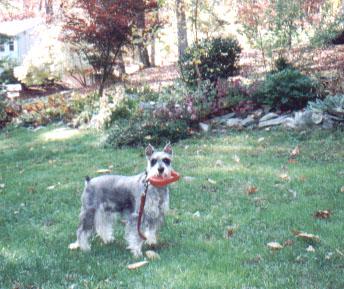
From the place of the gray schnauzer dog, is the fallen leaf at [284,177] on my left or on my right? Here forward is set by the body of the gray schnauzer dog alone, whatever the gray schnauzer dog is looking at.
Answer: on my left

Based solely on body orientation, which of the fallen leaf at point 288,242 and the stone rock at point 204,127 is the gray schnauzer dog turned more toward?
the fallen leaf

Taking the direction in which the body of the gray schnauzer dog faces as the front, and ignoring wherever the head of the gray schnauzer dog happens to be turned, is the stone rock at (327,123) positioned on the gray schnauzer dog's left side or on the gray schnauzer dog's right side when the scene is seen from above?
on the gray schnauzer dog's left side

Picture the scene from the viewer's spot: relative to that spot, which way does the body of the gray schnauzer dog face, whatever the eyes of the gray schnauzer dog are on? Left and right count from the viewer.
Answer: facing the viewer and to the right of the viewer

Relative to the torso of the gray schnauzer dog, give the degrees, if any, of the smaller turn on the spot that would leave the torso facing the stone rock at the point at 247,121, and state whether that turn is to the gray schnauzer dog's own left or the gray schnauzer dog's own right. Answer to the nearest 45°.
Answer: approximately 90° to the gray schnauzer dog's own left

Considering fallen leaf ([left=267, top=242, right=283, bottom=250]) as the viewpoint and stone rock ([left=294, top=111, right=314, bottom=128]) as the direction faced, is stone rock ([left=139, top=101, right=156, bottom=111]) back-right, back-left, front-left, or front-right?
front-left

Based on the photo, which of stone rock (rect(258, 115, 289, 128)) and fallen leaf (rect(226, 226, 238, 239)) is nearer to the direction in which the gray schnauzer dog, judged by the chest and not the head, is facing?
the fallen leaf

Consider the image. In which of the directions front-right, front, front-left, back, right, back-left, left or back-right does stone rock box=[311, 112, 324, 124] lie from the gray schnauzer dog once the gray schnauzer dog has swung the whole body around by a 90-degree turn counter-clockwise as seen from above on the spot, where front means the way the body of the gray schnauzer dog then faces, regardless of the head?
front

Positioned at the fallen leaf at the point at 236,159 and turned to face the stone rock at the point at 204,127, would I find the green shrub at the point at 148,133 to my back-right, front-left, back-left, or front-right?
front-left

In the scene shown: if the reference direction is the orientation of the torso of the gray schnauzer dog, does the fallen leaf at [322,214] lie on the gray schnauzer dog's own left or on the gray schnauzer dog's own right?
on the gray schnauzer dog's own left

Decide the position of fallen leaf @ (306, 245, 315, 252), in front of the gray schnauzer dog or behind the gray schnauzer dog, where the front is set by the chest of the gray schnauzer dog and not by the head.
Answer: in front

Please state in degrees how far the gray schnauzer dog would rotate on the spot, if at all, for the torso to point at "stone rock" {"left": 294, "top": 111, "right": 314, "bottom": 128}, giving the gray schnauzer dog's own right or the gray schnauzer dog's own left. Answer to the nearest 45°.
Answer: approximately 90° to the gray schnauzer dog's own left

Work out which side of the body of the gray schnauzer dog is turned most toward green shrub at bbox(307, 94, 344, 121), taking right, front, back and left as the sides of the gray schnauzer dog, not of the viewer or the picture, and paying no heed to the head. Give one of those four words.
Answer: left

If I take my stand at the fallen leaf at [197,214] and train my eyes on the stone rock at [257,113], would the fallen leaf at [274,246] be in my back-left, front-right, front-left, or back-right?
back-right

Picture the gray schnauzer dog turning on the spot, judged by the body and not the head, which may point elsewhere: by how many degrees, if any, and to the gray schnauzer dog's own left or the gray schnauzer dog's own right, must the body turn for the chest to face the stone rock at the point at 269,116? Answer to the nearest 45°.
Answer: approximately 90° to the gray schnauzer dog's own left

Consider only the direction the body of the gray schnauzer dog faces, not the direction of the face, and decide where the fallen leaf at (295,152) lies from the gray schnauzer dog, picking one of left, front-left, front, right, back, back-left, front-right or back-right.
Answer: left

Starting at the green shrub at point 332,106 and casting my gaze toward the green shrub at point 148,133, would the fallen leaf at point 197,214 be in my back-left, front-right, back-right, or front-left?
front-left

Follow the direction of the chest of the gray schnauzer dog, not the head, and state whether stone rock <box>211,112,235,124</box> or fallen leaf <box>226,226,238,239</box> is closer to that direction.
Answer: the fallen leaf

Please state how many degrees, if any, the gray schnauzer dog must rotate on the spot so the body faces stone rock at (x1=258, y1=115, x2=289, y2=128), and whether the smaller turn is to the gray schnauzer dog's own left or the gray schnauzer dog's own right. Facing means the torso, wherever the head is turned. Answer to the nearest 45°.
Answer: approximately 90° to the gray schnauzer dog's own left

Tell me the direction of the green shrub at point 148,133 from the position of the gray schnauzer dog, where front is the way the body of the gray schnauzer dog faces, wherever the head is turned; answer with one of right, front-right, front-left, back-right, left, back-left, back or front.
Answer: back-left
